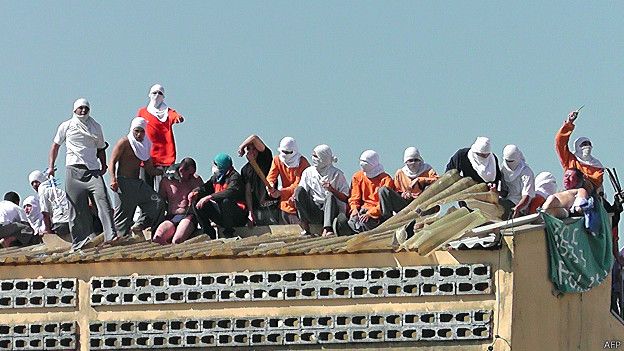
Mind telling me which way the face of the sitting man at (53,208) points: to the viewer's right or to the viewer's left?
to the viewer's left

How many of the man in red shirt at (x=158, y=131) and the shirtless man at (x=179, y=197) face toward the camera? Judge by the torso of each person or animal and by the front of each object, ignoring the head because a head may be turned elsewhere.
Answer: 2

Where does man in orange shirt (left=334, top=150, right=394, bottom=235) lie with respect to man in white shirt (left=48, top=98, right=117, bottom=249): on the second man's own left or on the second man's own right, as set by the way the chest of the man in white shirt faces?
on the second man's own left

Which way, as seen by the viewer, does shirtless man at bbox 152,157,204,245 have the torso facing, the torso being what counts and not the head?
toward the camera

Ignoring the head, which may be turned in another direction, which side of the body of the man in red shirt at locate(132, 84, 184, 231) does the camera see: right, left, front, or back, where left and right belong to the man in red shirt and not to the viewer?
front

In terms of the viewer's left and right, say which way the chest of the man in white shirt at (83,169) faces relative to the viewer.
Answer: facing the viewer

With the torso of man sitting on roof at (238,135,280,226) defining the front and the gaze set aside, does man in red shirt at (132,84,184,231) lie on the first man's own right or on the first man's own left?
on the first man's own right

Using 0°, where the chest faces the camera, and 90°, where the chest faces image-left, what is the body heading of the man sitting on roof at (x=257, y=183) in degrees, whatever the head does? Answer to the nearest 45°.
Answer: approximately 45°

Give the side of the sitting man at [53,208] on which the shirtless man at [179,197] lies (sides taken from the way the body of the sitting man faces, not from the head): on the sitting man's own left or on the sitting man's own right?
on the sitting man's own left

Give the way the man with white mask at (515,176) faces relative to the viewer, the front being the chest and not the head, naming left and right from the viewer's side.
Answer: facing the viewer and to the left of the viewer

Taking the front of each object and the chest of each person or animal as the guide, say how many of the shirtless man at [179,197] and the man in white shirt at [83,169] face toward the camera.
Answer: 2

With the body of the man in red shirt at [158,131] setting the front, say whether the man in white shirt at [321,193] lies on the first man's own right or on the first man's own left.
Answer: on the first man's own left

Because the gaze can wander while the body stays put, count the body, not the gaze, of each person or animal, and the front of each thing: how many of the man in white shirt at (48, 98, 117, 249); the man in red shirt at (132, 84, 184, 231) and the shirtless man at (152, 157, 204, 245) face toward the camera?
3
